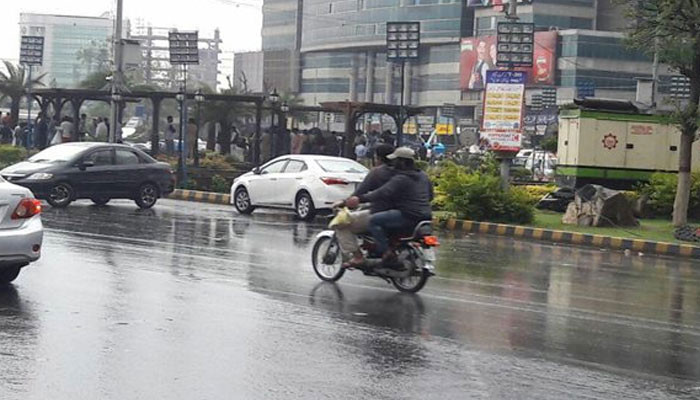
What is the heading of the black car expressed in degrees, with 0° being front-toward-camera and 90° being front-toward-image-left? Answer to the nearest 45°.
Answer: approximately 45°

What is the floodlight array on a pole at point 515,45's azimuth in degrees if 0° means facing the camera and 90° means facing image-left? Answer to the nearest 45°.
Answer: approximately 0°

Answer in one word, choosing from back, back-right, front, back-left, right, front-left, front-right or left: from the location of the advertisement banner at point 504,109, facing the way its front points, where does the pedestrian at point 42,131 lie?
back-right

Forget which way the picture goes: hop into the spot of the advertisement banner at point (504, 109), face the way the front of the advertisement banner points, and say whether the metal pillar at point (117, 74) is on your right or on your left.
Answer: on your right

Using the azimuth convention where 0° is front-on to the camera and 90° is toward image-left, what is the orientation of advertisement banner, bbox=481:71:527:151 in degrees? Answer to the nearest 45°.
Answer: approximately 0°

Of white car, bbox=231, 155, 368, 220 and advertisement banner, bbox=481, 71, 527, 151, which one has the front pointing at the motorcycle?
the advertisement banner

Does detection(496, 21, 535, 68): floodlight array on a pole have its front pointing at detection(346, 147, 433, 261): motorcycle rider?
yes

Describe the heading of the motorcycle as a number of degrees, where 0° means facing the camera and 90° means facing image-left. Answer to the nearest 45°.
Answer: approximately 135°

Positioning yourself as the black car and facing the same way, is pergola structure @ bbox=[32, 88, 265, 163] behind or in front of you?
behind

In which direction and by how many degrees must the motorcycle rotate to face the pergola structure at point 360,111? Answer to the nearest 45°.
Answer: approximately 45° to its right
